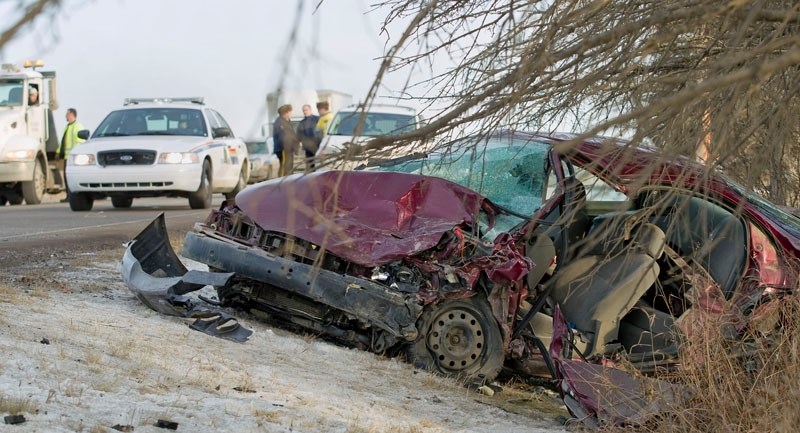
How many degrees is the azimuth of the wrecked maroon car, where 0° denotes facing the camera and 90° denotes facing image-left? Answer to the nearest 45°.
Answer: approximately 45°

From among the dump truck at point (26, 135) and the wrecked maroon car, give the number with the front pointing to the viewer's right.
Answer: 0

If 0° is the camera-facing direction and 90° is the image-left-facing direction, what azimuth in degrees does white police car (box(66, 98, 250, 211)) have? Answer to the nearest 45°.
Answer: approximately 0°

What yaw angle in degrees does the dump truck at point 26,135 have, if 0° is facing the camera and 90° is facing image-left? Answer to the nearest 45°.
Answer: approximately 45°

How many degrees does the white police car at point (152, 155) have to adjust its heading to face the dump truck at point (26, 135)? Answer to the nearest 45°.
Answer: approximately 135° to its right

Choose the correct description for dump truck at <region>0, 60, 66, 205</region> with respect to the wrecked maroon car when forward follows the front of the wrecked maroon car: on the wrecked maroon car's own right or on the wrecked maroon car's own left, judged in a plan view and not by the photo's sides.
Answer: on the wrecked maroon car's own right

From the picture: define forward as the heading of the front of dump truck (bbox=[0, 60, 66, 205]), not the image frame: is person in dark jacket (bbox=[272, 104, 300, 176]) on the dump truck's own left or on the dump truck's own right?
on the dump truck's own left

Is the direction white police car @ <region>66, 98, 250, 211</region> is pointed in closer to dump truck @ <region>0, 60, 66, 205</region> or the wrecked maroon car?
the wrecked maroon car
